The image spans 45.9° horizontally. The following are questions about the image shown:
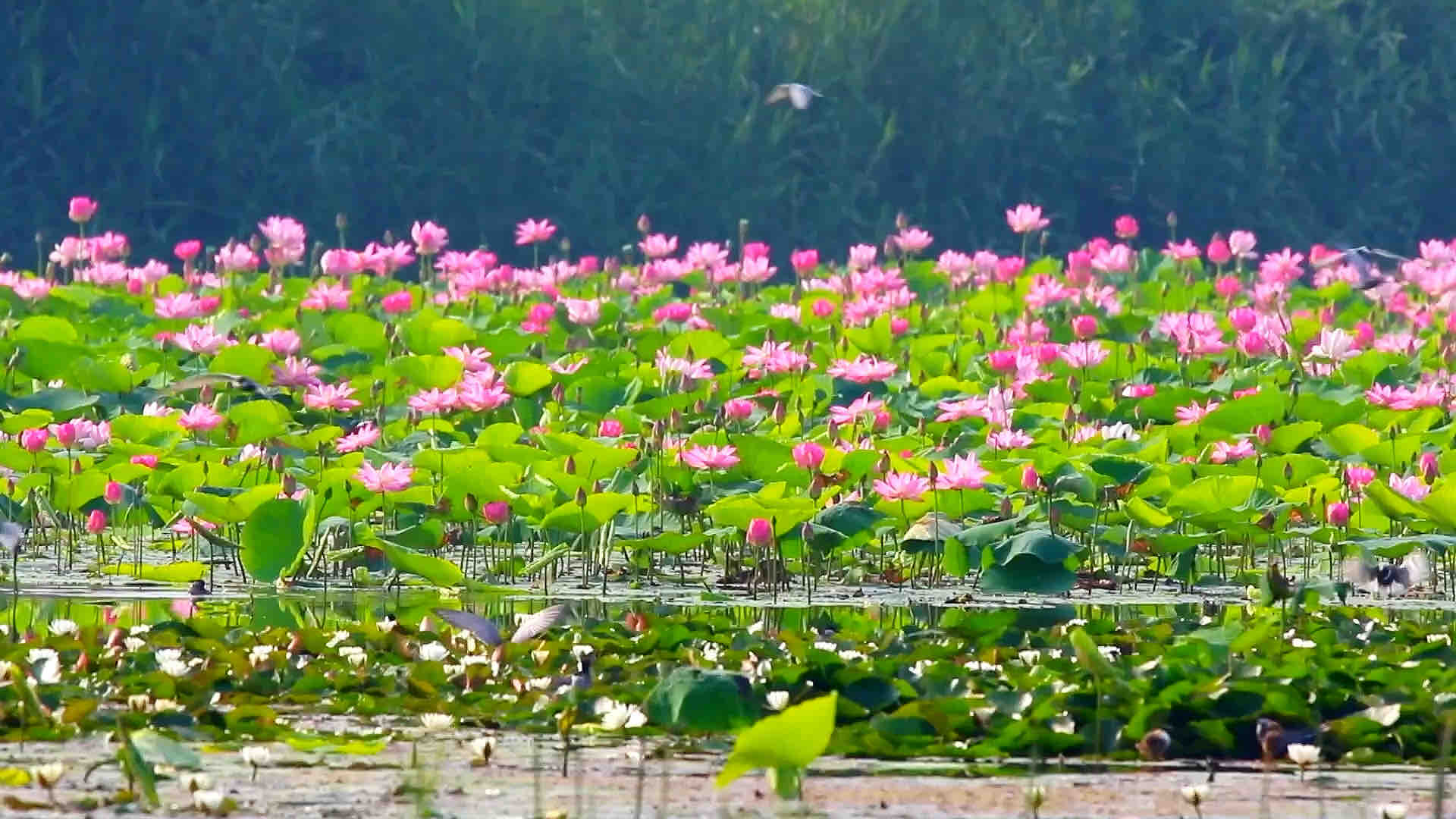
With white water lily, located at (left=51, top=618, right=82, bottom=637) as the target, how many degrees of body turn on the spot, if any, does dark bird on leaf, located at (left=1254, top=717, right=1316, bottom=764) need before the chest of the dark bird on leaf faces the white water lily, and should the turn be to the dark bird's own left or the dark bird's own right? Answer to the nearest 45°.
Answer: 0° — it already faces it

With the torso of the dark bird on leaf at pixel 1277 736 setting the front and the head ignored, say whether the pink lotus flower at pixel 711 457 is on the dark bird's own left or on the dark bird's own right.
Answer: on the dark bird's own right

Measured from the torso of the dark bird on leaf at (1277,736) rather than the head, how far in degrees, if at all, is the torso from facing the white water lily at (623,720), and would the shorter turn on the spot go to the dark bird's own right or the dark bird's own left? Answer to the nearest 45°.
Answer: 0° — it already faces it

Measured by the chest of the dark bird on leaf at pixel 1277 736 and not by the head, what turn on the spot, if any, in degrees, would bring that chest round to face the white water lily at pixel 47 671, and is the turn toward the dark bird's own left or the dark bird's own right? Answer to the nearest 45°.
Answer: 0° — it already faces it

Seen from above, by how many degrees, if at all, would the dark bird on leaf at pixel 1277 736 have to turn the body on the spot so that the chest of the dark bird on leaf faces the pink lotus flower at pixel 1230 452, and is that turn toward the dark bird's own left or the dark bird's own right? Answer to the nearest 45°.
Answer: approximately 90° to the dark bird's own right

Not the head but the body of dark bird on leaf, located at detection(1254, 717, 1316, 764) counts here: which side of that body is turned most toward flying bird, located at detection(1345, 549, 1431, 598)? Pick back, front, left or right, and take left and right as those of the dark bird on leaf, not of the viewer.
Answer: right

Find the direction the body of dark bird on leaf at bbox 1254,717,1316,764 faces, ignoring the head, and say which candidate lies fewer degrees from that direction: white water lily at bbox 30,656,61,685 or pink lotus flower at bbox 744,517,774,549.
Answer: the white water lily

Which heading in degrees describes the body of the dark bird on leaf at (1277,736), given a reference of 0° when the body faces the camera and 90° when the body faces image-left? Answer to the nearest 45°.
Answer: approximately 90°
